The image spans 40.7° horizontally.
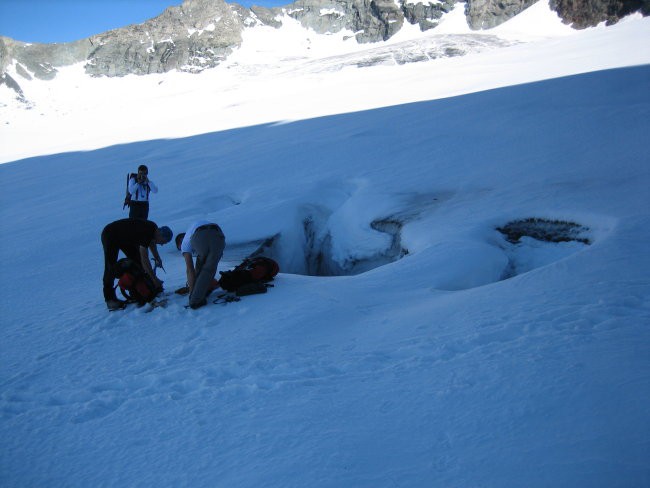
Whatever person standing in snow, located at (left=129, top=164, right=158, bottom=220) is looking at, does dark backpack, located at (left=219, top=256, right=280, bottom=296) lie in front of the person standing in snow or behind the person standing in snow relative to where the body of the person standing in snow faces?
in front

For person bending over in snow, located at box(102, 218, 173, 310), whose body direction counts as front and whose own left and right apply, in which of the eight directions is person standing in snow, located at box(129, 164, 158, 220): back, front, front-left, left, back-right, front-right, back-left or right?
left

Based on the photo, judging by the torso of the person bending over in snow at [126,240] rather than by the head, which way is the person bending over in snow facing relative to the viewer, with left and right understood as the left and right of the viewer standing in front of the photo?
facing to the right of the viewer

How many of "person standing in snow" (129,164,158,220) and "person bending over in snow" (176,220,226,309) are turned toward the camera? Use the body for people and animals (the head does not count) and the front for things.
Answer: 1

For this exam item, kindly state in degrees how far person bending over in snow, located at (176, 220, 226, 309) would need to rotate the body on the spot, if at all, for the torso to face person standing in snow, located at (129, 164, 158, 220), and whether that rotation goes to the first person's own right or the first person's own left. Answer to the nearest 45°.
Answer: approximately 45° to the first person's own right

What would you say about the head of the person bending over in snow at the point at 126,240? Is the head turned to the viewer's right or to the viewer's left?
to the viewer's right

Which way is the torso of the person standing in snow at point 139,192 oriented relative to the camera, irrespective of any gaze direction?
toward the camera

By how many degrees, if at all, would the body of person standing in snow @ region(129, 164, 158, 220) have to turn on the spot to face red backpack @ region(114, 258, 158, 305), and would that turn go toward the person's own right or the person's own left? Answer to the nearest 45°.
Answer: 0° — they already face it

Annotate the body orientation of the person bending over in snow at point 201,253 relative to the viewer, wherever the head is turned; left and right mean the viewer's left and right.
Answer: facing away from the viewer and to the left of the viewer

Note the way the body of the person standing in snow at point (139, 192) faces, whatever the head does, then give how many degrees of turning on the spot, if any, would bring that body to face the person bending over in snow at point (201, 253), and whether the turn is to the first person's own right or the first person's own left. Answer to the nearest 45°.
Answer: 0° — they already face them

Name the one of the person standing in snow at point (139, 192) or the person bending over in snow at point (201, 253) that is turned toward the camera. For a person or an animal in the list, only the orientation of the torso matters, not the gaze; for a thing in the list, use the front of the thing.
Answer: the person standing in snow

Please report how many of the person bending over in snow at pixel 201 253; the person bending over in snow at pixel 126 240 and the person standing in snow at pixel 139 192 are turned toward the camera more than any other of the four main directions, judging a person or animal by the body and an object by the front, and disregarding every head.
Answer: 1

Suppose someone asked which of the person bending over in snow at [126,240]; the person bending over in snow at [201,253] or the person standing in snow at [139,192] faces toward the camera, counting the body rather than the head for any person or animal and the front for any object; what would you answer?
the person standing in snow

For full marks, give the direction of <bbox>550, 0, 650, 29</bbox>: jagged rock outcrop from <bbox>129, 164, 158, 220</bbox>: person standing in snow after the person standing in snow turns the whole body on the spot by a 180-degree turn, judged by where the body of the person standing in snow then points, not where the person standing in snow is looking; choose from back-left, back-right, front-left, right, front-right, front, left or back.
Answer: front-right

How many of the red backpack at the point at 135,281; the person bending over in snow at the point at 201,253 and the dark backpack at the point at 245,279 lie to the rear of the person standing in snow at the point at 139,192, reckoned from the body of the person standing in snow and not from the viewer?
0

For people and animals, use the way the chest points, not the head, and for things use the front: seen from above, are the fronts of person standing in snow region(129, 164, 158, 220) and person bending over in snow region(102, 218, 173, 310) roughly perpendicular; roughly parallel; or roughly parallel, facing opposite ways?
roughly perpendicular

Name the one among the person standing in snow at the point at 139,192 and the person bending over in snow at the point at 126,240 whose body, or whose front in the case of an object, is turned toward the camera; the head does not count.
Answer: the person standing in snow
